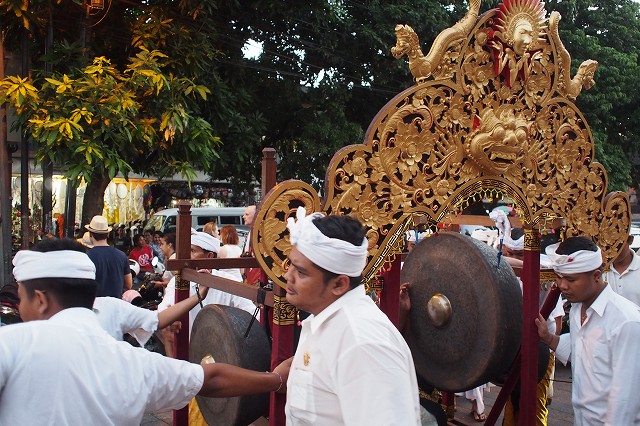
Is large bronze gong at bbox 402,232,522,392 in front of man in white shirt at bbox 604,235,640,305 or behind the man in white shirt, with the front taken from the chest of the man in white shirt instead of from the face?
in front

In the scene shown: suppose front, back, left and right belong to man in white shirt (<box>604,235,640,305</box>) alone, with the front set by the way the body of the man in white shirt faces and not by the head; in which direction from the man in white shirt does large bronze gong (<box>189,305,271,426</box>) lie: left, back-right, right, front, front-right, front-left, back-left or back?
front

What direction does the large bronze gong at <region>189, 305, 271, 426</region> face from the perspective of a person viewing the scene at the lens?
facing the viewer and to the left of the viewer

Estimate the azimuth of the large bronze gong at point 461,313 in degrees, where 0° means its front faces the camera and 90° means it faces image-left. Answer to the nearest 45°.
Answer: approximately 45°

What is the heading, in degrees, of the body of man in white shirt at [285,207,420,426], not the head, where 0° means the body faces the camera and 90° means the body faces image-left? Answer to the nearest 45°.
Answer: approximately 90°

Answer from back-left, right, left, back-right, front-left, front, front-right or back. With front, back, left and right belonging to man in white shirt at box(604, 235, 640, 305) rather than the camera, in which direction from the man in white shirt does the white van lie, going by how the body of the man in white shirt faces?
right

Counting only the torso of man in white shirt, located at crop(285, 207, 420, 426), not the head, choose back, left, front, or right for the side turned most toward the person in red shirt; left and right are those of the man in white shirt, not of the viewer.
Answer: right

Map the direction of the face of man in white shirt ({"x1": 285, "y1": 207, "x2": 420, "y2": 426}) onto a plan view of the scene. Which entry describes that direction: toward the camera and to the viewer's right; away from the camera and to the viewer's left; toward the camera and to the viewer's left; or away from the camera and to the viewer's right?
toward the camera and to the viewer's left

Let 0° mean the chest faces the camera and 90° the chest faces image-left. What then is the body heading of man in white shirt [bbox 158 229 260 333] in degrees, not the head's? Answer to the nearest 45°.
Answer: approximately 45°

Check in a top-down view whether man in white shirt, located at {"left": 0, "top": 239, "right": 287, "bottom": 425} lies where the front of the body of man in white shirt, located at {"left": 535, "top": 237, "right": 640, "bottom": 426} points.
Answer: yes

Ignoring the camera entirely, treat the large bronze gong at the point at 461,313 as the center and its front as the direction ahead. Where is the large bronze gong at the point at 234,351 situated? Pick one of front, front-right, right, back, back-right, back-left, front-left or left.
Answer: front

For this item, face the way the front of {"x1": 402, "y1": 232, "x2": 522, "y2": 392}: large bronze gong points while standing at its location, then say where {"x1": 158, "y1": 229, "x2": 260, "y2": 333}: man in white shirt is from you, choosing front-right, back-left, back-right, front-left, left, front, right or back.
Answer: front-right

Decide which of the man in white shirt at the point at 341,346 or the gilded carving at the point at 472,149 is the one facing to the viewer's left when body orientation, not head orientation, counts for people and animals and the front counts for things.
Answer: the man in white shirt

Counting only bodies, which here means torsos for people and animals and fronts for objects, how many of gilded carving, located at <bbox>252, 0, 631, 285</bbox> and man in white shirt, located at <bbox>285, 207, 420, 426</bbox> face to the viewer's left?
1
